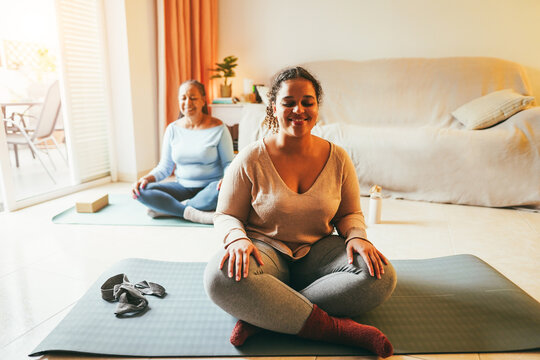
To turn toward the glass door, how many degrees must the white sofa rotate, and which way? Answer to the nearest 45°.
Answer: approximately 90° to its right

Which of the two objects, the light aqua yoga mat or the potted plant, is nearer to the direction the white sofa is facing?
the light aqua yoga mat

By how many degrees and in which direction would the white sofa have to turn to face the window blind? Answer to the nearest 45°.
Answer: approximately 90° to its right

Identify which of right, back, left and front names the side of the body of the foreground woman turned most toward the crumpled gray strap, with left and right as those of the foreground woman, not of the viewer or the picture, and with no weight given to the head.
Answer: right

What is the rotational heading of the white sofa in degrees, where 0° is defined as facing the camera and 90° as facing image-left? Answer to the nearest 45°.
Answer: approximately 0°

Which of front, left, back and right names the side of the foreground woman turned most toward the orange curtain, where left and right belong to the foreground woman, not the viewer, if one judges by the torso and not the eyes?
back

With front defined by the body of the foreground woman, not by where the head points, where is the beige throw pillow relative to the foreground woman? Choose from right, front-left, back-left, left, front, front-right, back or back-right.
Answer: back-left

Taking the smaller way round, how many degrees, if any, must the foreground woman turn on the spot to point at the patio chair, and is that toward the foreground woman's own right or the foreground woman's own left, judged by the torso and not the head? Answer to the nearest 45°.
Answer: approximately 135° to the foreground woman's own right

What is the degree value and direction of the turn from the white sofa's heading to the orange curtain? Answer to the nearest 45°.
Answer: approximately 90° to its right

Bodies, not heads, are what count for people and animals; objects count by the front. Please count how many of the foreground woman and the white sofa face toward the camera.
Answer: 2

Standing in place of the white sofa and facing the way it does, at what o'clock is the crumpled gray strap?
The crumpled gray strap is roughly at 1 o'clock from the white sofa.

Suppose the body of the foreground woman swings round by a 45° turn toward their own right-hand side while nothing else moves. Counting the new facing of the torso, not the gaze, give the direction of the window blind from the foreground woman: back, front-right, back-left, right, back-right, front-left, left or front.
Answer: right

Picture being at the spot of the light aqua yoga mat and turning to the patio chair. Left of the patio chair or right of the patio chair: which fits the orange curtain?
right
